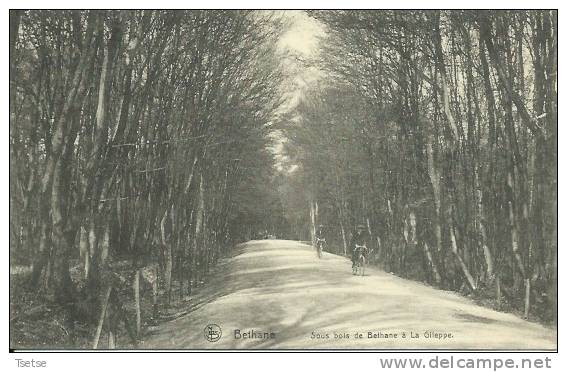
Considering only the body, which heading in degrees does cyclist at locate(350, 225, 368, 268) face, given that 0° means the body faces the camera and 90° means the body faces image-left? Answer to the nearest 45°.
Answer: approximately 0°
